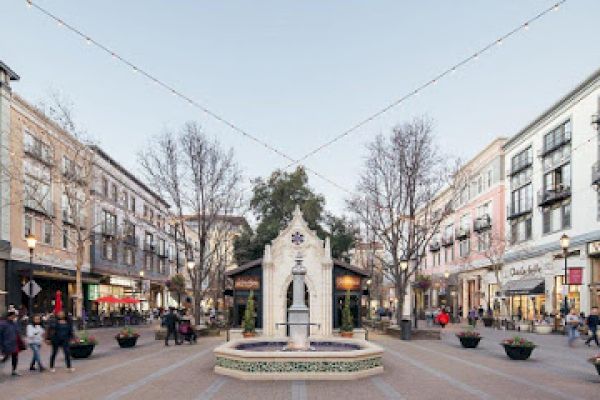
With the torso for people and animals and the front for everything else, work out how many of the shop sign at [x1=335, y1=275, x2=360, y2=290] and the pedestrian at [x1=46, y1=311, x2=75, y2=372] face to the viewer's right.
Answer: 0
